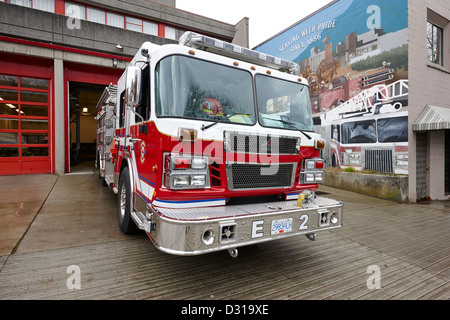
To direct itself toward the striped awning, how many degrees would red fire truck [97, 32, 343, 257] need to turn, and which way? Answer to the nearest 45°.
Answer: approximately 90° to its left

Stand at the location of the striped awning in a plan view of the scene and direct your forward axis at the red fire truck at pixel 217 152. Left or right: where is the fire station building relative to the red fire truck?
right

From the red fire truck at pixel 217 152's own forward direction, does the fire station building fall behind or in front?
behind

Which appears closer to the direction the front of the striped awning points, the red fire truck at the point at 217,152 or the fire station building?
the red fire truck

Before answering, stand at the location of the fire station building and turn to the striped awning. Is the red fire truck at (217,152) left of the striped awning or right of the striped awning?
right

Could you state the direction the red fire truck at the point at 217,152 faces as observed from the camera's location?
facing the viewer and to the right of the viewer

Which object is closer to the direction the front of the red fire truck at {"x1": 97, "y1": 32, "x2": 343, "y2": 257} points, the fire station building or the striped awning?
the striped awning

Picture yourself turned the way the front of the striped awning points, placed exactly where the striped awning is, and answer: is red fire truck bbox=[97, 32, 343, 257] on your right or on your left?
on your right
